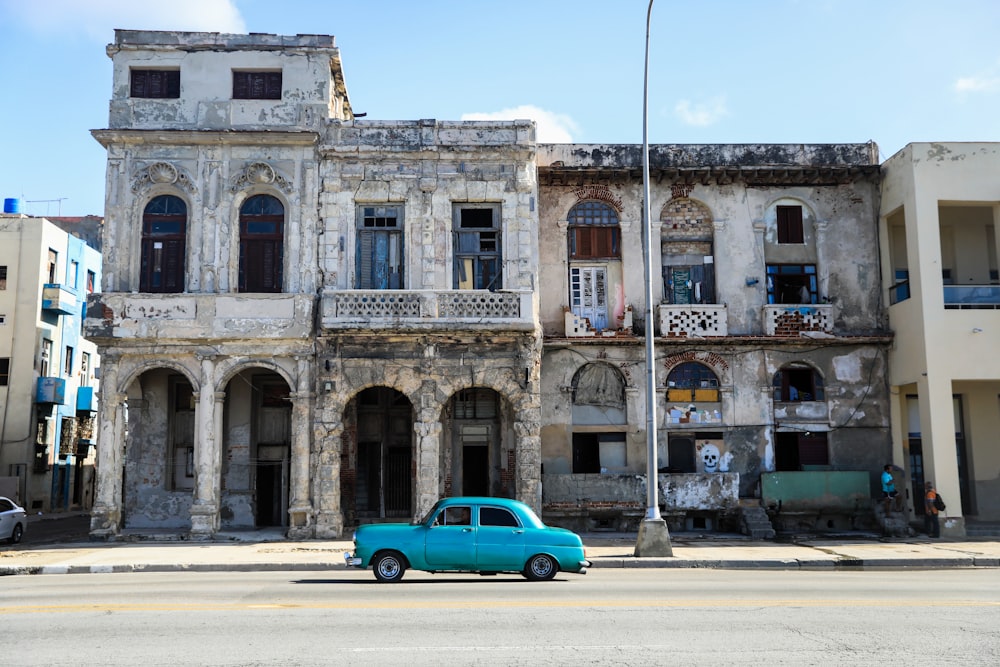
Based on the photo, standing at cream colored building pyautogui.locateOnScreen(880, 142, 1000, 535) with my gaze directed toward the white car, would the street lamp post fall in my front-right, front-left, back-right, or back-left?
front-left

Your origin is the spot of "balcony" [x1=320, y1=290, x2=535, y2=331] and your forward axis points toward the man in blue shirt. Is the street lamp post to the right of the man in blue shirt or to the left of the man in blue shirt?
right

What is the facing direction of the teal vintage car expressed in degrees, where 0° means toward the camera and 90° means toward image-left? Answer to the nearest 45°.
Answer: approximately 90°

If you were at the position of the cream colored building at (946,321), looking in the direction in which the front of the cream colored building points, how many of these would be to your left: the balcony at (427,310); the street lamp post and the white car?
0

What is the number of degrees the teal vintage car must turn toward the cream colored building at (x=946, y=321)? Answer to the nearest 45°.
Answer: approximately 135° to its right

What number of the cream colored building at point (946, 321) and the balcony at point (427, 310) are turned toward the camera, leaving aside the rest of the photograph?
2

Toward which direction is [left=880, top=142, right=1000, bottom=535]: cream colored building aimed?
toward the camera

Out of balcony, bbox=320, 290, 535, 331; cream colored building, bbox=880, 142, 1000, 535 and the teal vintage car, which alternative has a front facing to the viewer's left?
the teal vintage car

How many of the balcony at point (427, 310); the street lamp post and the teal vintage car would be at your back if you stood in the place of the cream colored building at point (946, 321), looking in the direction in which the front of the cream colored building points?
0

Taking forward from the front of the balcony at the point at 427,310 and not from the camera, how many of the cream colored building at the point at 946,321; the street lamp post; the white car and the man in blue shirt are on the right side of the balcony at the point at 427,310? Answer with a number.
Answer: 1

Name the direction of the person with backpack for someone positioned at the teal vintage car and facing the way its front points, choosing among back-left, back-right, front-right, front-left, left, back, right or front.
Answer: back-right

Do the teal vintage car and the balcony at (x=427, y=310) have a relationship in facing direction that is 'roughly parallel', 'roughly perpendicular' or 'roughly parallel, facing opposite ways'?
roughly perpendicular

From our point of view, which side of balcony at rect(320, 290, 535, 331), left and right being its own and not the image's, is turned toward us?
front

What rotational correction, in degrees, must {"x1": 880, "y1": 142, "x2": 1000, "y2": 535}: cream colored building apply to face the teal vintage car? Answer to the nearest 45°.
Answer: approximately 45° to its right

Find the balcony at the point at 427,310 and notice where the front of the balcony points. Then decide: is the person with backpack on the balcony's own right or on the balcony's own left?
on the balcony's own left

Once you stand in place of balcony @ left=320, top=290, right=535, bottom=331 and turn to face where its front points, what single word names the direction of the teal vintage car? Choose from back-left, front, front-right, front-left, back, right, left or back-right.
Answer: front

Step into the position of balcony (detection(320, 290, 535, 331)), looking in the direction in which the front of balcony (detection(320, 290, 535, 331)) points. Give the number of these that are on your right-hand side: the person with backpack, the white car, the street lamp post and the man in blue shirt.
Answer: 1

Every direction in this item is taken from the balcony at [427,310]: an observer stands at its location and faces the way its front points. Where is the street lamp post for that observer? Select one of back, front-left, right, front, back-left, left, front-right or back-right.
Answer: front-left

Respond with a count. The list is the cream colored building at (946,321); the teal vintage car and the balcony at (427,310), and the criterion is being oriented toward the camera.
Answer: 2
